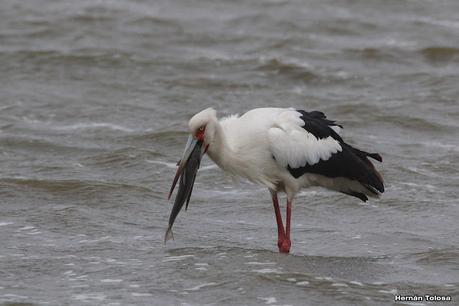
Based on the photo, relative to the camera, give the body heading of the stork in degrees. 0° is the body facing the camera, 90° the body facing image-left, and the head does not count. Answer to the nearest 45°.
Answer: approximately 90°
